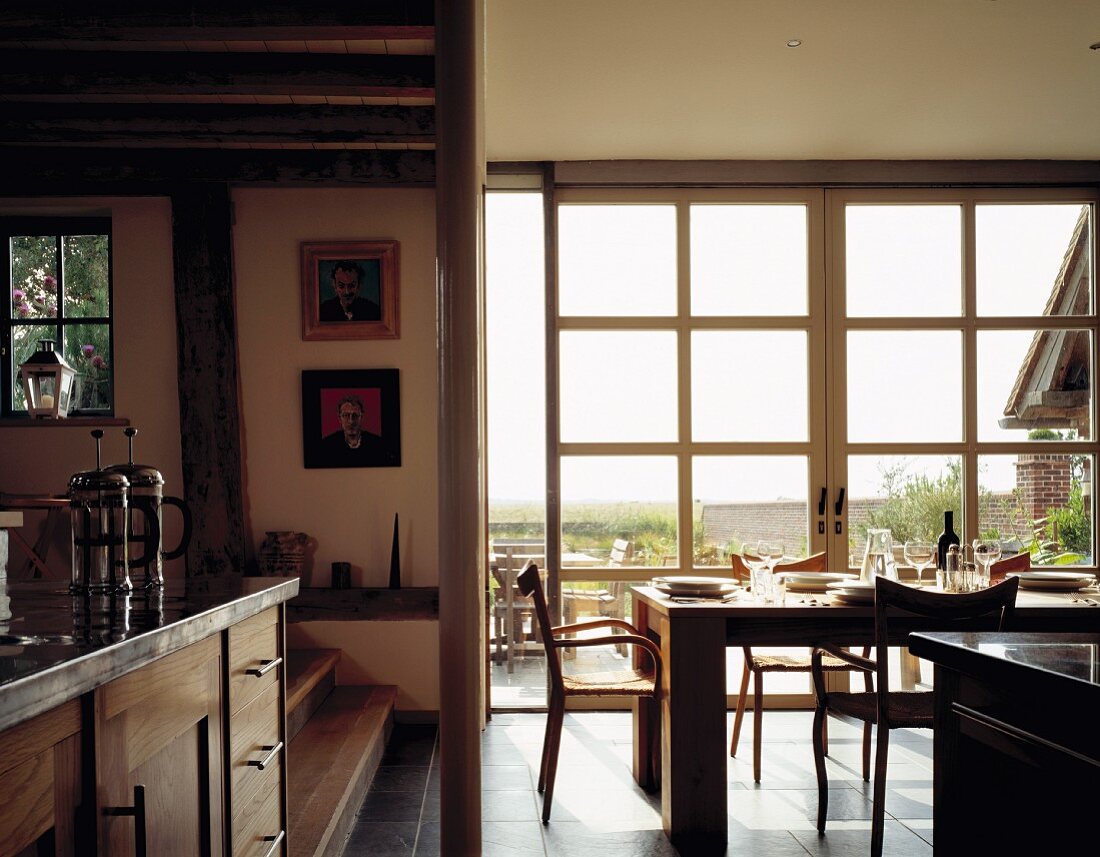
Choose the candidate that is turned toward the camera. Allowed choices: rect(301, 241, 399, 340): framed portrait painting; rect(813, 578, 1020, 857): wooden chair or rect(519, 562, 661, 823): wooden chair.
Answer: the framed portrait painting

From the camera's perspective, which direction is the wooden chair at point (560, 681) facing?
to the viewer's right

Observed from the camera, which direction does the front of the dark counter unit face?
facing the viewer and to the left of the viewer

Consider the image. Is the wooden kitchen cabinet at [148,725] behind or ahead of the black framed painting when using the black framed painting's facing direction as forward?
ahead

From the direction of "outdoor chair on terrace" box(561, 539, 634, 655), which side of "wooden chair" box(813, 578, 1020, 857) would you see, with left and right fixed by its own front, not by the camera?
front

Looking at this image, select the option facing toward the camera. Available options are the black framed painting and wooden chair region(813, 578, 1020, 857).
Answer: the black framed painting

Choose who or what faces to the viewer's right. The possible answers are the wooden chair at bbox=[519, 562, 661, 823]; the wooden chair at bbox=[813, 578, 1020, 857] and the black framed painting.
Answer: the wooden chair at bbox=[519, 562, 661, 823]

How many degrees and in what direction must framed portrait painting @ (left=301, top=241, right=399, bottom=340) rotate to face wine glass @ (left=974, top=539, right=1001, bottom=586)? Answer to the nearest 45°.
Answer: approximately 45° to its left

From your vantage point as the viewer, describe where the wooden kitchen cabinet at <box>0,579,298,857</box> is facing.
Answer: facing the viewer and to the right of the viewer

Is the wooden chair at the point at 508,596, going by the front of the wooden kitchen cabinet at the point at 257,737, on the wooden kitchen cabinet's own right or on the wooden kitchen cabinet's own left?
on the wooden kitchen cabinet's own left

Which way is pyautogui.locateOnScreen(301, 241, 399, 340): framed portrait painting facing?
toward the camera

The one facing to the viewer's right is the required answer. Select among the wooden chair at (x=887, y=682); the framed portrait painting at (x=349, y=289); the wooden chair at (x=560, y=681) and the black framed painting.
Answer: the wooden chair at (x=560, y=681)

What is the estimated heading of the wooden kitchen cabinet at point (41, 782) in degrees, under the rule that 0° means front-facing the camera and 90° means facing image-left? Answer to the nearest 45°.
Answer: approximately 315°

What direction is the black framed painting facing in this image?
toward the camera

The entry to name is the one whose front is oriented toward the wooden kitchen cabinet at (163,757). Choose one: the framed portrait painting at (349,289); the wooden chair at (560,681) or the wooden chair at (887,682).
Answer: the framed portrait painting

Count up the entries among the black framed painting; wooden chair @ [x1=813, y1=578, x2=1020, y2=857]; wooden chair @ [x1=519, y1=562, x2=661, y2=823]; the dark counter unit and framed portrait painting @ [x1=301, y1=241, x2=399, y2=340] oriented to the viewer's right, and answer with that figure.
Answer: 1

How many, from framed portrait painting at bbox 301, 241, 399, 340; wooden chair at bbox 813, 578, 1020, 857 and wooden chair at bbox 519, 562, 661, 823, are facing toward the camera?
1
